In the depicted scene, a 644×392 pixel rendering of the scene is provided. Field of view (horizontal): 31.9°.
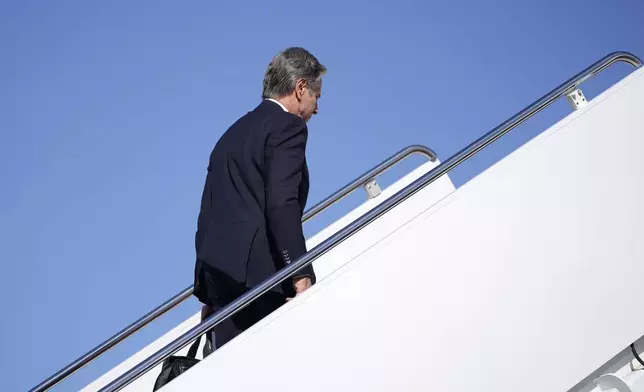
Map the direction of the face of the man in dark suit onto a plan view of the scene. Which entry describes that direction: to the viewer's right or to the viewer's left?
to the viewer's right

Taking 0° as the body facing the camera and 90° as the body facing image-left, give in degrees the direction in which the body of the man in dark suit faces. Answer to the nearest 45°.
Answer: approximately 225°
